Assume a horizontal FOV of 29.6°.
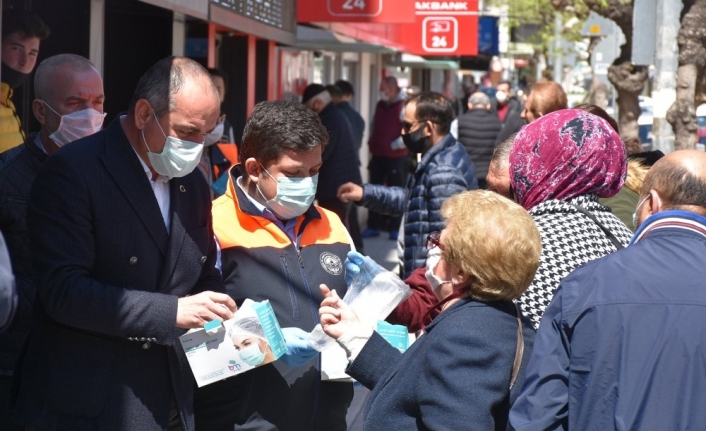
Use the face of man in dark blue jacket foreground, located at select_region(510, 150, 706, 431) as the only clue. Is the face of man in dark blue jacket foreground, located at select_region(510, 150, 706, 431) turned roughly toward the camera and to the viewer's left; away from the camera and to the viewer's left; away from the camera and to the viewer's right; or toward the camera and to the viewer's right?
away from the camera and to the viewer's left

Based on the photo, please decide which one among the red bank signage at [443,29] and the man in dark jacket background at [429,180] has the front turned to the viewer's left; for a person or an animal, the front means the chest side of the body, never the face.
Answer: the man in dark jacket background

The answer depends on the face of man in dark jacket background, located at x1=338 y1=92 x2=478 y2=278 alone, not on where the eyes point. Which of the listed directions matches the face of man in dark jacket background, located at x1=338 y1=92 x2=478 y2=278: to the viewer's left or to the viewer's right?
to the viewer's left

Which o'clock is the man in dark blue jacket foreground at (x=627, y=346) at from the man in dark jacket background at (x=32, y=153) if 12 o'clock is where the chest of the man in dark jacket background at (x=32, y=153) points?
the man in dark blue jacket foreground at (x=627, y=346) is roughly at 12 o'clock from the man in dark jacket background at (x=32, y=153).

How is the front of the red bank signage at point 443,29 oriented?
toward the camera

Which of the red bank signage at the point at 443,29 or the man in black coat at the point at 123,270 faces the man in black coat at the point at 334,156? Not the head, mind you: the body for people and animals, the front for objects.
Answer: the red bank signage

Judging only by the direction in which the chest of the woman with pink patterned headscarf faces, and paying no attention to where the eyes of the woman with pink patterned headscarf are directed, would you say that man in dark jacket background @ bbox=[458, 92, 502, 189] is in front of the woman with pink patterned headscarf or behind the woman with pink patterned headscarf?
in front

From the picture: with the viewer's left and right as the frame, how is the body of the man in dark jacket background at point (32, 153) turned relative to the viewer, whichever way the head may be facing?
facing the viewer and to the right of the viewer

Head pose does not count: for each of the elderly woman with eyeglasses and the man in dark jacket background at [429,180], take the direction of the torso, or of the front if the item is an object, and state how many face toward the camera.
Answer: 0

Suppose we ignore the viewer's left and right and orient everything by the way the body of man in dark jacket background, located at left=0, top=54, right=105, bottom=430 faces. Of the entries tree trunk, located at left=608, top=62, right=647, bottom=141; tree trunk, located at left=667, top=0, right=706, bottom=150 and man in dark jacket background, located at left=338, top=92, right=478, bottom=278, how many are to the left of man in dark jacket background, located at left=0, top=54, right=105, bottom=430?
3

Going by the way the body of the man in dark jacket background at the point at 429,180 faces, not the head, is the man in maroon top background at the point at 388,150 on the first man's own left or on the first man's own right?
on the first man's own right

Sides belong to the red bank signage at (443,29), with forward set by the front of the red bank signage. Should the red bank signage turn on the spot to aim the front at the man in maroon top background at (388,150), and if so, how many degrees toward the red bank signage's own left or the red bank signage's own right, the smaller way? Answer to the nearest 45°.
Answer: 0° — it already faces them
